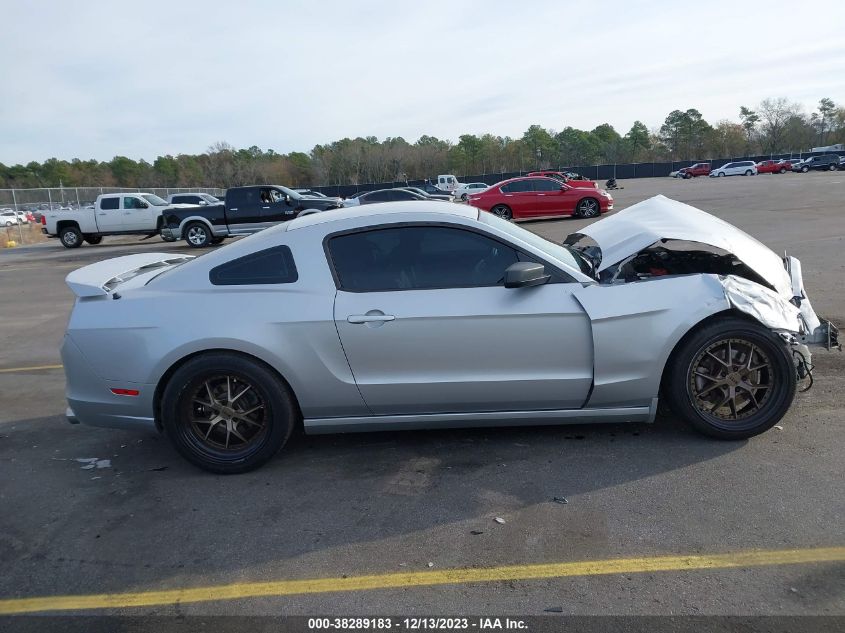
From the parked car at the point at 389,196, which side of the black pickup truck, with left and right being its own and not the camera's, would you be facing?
front

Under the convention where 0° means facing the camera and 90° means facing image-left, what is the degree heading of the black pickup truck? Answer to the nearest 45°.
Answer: approximately 270°

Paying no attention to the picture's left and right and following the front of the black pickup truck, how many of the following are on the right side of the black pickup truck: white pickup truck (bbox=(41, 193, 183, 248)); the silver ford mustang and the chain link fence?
1

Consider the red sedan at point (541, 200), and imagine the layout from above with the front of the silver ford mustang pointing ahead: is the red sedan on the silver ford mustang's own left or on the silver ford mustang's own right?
on the silver ford mustang's own left

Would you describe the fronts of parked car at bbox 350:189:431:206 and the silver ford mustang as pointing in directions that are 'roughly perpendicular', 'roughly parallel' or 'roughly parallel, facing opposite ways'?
roughly parallel

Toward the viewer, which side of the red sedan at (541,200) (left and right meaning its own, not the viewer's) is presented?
right

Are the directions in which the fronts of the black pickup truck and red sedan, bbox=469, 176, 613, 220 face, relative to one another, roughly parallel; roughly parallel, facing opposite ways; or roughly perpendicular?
roughly parallel

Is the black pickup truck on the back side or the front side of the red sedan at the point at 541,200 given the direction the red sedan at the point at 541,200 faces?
on the back side

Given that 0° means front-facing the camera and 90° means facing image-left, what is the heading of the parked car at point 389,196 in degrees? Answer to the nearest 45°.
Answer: approximately 270°

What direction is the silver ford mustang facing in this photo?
to the viewer's right

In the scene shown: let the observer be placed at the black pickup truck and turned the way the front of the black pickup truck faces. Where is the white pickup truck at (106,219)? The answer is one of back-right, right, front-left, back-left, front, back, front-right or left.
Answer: back-left

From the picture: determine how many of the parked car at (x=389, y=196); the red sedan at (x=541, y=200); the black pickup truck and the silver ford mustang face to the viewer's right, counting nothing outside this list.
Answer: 4
